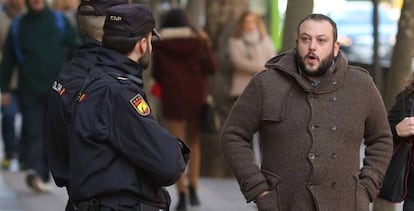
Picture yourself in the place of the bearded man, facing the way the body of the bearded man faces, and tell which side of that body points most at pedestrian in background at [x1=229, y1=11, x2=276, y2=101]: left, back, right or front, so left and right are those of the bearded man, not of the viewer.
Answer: back

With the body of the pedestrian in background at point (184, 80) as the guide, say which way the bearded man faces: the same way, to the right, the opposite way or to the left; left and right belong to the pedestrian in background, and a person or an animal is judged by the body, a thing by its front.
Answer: the opposite way

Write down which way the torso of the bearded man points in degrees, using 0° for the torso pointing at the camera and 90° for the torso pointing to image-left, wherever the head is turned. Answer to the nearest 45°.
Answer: approximately 0°

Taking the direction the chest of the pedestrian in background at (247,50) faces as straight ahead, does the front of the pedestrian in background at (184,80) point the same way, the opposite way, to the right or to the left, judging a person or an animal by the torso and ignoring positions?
the opposite way

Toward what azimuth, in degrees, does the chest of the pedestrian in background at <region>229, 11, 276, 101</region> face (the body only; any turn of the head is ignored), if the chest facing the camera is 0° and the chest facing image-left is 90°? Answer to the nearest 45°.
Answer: approximately 0°

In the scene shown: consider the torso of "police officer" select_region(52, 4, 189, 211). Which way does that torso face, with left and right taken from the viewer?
facing away from the viewer and to the right of the viewer

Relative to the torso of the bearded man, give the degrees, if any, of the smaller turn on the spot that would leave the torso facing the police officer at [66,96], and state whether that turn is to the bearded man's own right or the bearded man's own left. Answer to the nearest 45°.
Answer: approximately 90° to the bearded man's own right

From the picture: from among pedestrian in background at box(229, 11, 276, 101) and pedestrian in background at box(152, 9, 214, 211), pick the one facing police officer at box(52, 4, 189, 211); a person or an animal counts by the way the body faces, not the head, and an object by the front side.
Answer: pedestrian in background at box(229, 11, 276, 101)

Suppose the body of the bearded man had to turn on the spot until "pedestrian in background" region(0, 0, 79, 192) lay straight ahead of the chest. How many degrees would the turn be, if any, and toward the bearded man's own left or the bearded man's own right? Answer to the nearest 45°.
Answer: approximately 135° to the bearded man's own right

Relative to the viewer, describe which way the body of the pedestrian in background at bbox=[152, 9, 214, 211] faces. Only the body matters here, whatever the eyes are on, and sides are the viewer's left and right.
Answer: facing away from the viewer
